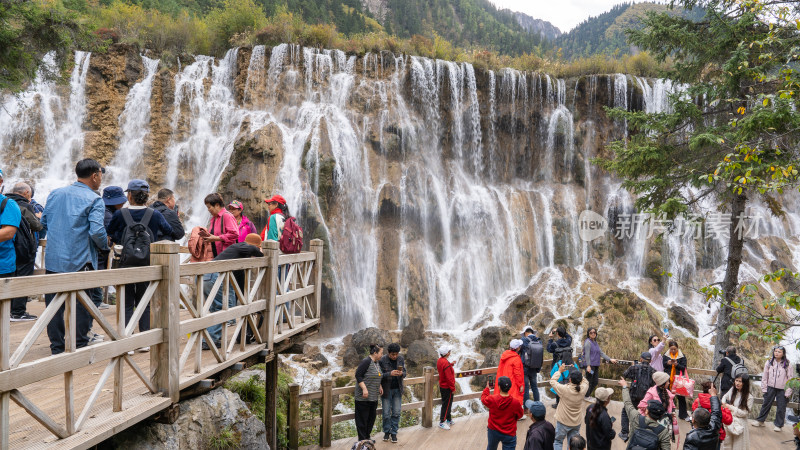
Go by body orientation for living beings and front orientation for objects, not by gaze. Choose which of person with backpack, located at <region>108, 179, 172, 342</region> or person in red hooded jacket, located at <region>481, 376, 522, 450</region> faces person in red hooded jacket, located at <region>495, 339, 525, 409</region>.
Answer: person in red hooded jacket, located at <region>481, 376, 522, 450</region>

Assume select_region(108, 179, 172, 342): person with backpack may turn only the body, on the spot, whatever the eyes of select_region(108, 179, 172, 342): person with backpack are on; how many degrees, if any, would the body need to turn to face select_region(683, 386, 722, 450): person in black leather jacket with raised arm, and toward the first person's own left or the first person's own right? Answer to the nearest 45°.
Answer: approximately 135° to the first person's own right

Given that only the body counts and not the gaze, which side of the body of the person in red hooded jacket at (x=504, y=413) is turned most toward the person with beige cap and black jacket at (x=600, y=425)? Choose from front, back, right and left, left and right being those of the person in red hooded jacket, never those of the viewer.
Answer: right

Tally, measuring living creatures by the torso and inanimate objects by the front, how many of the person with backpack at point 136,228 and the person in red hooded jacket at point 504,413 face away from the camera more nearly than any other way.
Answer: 2

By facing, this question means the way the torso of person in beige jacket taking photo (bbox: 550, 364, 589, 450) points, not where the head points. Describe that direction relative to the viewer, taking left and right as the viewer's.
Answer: facing away from the viewer

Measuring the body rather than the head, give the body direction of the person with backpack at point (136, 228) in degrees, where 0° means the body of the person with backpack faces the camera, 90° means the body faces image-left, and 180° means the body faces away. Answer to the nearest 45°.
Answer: approximately 180°

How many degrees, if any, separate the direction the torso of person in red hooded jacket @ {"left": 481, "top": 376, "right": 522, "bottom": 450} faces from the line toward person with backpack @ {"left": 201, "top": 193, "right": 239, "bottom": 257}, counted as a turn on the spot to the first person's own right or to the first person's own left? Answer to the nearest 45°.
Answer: approximately 90° to the first person's own left

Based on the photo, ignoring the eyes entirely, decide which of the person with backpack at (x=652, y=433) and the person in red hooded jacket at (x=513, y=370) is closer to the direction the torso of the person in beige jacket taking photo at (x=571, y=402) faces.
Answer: the person in red hooded jacket

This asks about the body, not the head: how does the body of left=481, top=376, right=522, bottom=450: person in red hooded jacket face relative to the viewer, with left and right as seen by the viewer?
facing away from the viewer

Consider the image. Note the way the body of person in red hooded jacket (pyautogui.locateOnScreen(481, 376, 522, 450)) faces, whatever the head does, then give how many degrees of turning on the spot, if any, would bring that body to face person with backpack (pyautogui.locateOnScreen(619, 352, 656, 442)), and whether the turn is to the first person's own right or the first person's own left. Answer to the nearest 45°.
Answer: approximately 45° to the first person's own right

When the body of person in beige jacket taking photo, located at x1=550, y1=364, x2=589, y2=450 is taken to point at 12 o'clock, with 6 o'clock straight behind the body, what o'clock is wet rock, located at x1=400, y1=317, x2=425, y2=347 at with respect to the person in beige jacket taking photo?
The wet rock is roughly at 11 o'clock from the person in beige jacket taking photo.

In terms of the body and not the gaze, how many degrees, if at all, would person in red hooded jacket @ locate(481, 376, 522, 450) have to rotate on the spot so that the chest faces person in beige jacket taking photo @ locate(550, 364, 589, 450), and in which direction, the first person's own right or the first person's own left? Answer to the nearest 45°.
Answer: approximately 45° to the first person's own right
